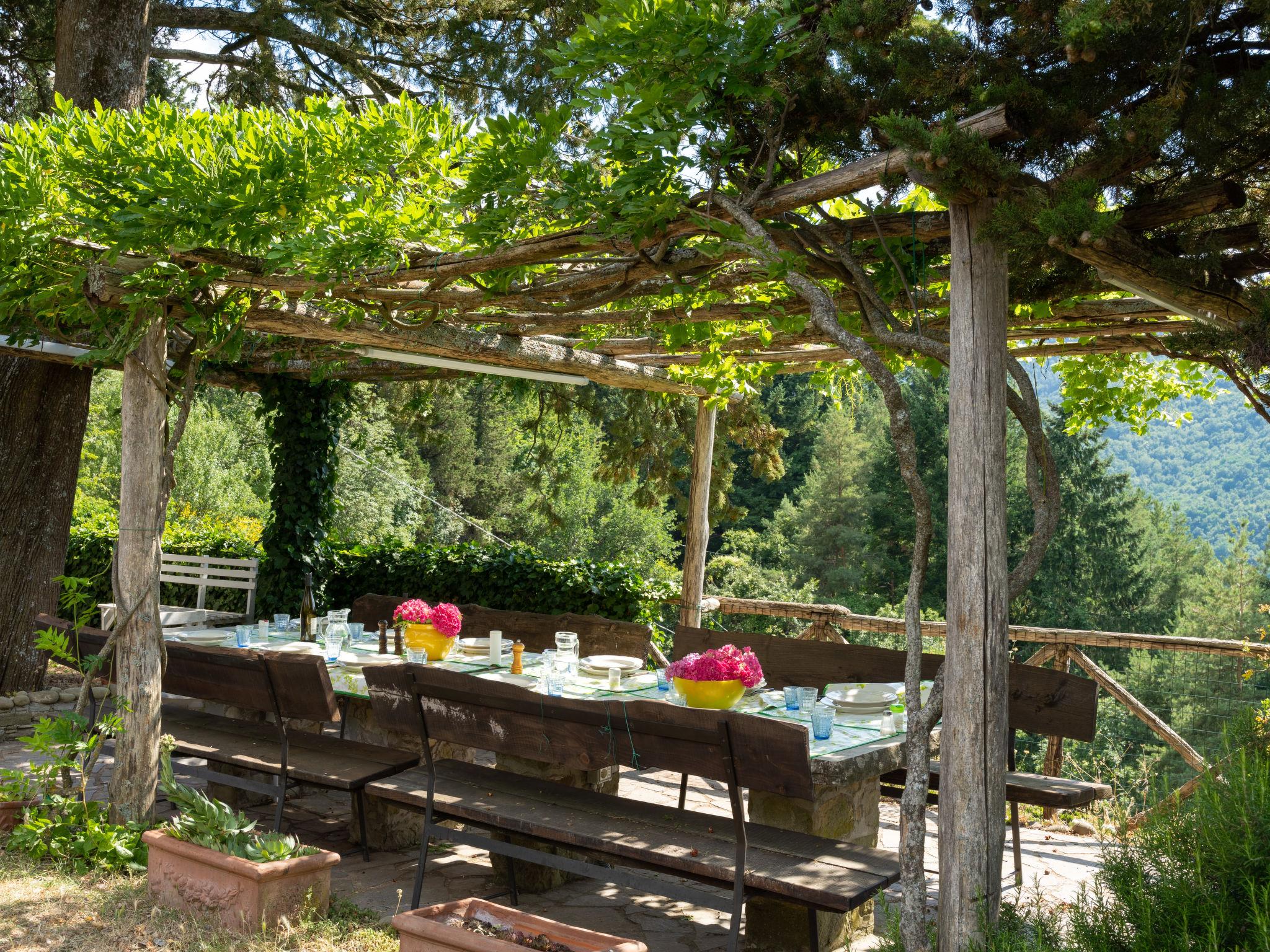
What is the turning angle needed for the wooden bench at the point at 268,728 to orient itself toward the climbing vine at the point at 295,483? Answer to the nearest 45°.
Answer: approximately 45° to its left

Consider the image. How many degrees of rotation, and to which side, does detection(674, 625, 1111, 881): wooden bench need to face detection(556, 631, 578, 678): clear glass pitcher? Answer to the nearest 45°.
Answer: approximately 45° to its right

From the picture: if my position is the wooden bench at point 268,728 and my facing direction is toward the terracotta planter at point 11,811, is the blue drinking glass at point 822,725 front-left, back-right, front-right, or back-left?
back-left

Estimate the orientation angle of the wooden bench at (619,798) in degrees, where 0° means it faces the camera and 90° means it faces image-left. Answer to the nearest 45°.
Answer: approximately 225°

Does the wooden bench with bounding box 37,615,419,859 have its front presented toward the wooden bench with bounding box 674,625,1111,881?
no

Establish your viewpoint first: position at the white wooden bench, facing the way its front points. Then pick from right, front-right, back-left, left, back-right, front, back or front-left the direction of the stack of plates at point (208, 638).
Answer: front-left

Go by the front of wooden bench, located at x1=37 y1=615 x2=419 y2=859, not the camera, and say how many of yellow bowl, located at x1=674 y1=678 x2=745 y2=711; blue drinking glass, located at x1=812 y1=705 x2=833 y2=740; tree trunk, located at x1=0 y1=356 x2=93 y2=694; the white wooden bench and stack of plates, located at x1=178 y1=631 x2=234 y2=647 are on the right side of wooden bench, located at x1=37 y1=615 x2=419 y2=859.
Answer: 2

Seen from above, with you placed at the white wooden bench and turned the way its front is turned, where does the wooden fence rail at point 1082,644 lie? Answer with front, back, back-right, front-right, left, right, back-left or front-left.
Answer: left

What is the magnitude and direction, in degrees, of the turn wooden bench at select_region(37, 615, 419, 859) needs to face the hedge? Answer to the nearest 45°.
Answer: approximately 45° to its left

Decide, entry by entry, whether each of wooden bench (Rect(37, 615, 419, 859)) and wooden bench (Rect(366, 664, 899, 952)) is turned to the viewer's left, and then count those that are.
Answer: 0

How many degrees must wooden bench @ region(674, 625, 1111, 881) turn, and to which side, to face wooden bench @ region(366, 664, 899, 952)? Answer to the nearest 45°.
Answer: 0° — it already faces it

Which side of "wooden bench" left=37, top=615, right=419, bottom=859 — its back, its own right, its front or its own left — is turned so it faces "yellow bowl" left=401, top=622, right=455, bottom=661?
front

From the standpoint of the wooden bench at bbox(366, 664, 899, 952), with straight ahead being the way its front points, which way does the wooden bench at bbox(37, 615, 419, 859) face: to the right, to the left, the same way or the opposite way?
the same way

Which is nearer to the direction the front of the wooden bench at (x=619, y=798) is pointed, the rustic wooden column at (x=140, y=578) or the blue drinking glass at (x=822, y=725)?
the blue drinking glass

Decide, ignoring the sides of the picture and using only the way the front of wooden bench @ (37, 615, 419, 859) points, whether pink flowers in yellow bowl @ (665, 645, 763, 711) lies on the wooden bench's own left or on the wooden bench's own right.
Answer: on the wooden bench's own right

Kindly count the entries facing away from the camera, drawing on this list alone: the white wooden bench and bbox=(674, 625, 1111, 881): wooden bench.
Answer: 0
